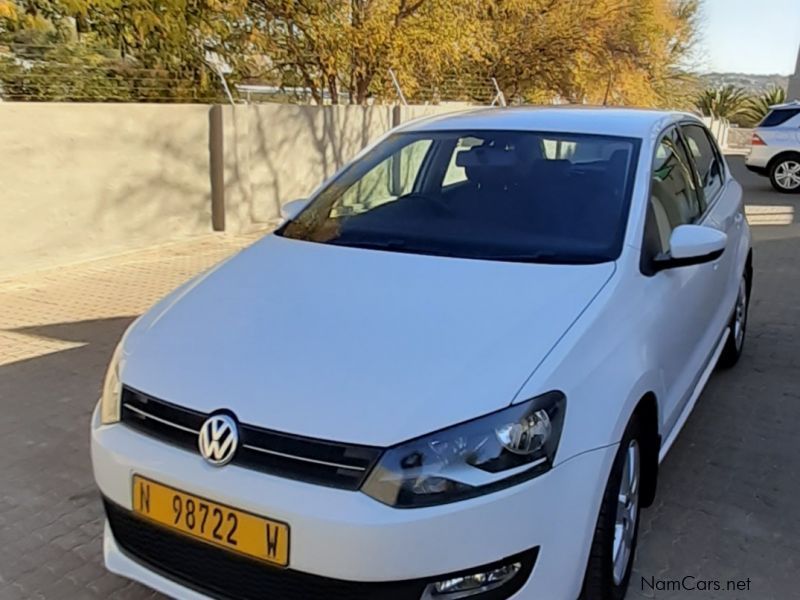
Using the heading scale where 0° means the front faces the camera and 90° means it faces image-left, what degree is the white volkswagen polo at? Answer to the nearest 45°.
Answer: approximately 45°

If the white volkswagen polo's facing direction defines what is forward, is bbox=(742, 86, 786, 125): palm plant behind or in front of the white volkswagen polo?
behind

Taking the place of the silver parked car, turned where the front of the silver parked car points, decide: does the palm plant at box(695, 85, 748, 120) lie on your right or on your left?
on your left

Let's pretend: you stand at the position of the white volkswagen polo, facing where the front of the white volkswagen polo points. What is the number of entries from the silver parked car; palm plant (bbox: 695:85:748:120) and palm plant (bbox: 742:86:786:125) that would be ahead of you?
0

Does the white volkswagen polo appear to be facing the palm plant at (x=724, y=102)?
no

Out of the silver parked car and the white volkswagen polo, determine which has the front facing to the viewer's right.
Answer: the silver parked car

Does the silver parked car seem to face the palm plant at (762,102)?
no

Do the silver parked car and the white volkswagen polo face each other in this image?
no

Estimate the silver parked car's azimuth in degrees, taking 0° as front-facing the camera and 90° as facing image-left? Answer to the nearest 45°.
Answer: approximately 270°

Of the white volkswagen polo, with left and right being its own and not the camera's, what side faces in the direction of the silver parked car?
back
